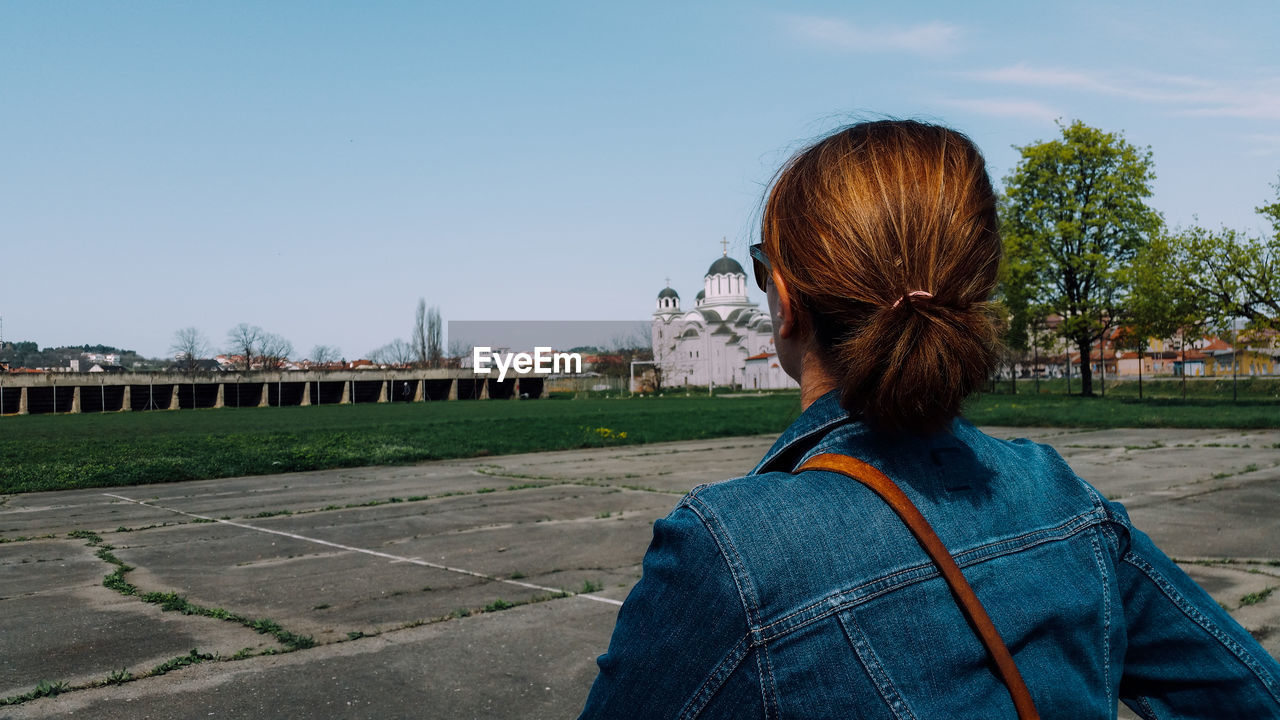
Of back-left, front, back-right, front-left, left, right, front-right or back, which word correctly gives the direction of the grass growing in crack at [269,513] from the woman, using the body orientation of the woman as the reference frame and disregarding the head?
front

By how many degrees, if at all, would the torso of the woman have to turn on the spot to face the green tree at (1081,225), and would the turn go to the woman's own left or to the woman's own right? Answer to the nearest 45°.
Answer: approximately 45° to the woman's own right

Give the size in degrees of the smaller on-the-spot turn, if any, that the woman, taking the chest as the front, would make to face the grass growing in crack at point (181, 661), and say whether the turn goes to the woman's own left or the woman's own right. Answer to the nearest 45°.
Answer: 0° — they already face it

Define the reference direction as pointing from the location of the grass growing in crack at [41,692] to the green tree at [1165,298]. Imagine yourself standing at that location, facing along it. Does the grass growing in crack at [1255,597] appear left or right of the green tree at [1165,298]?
right

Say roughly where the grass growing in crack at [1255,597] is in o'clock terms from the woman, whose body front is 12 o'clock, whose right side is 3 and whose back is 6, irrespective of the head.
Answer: The grass growing in crack is roughly at 2 o'clock from the woman.

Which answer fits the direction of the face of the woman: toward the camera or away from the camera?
away from the camera

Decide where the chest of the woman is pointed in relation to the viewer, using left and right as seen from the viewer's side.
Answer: facing away from the viewer and to the left of the viewer

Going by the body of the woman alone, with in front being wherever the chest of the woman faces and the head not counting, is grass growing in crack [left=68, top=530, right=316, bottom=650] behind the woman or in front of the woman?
in front
